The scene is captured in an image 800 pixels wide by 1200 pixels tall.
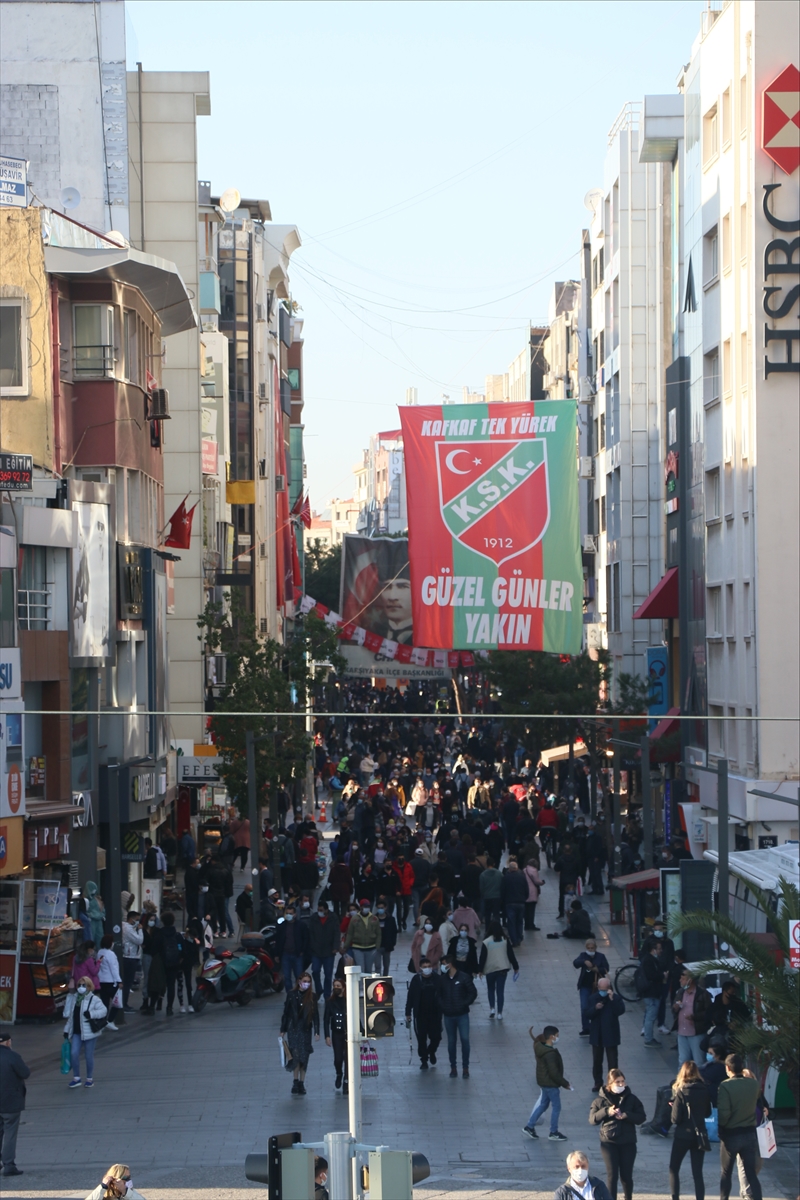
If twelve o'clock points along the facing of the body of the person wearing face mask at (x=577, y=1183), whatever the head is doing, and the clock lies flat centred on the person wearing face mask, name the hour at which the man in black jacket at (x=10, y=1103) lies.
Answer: The man in black jacket is roughly at 4 o'clock from the person wearing face mask.

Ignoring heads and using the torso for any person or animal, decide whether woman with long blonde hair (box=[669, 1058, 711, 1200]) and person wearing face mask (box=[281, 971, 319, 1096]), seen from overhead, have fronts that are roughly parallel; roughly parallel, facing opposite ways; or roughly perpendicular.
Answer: roughly parallel, facing opposite ways

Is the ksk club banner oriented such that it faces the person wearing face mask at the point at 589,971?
yes

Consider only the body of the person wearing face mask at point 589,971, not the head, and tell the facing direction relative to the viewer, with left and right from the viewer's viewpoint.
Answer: facing the viewer

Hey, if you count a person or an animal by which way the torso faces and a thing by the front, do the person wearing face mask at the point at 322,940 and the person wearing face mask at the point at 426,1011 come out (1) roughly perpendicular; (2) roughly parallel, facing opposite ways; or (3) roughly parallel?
roughly parallel

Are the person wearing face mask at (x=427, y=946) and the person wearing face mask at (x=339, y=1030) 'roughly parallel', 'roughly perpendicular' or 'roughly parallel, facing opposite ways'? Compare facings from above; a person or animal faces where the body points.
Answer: roughly parallel

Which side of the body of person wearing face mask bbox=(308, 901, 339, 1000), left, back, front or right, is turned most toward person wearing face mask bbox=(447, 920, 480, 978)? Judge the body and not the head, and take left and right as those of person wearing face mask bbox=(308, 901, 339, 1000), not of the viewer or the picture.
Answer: left

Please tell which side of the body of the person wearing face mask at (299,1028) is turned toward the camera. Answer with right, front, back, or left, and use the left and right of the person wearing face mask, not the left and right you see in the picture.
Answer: front

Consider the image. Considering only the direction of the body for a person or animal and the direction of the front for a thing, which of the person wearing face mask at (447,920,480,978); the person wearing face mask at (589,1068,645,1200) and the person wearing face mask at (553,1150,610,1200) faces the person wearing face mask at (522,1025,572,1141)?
the person wearing face mask at (447,920,480,978)

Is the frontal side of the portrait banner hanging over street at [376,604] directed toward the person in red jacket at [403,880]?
yes

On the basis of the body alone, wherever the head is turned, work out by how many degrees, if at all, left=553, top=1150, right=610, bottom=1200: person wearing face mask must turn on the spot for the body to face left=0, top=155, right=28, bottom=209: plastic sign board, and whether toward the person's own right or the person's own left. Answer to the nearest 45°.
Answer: approximately 135° to the person's own right

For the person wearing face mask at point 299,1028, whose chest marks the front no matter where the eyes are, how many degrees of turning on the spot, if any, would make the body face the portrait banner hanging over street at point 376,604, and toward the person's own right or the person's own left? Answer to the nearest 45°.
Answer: approximately 180°

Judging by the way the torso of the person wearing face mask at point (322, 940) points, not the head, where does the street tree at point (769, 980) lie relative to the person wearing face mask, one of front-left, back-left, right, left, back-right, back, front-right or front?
front-left
